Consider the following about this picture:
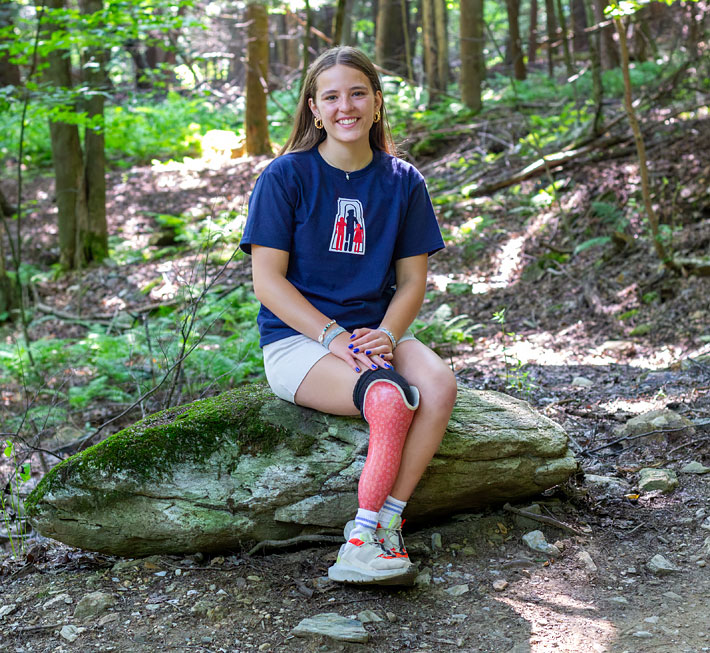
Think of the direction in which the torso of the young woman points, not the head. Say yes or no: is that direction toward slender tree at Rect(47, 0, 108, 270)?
no

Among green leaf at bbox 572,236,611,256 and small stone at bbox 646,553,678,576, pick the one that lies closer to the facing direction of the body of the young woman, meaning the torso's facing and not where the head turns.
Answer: the small stone

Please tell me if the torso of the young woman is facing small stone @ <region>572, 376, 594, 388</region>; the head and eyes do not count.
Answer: no

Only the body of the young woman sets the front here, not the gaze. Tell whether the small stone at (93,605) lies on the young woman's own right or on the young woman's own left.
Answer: on the young woman's own right

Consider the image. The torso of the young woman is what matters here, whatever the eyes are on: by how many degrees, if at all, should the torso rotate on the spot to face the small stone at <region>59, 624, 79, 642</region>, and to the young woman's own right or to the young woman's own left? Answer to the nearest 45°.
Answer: approximately 45° to the young woman's own right

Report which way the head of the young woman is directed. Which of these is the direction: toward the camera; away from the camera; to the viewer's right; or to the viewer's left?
toward the camera

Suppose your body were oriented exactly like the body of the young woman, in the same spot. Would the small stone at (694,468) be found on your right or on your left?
on your left

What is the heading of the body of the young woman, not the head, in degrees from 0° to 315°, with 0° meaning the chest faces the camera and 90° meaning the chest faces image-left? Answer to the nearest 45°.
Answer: approximately 0°

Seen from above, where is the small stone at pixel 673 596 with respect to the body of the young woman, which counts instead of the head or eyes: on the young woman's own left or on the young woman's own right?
on the young woman's own left
